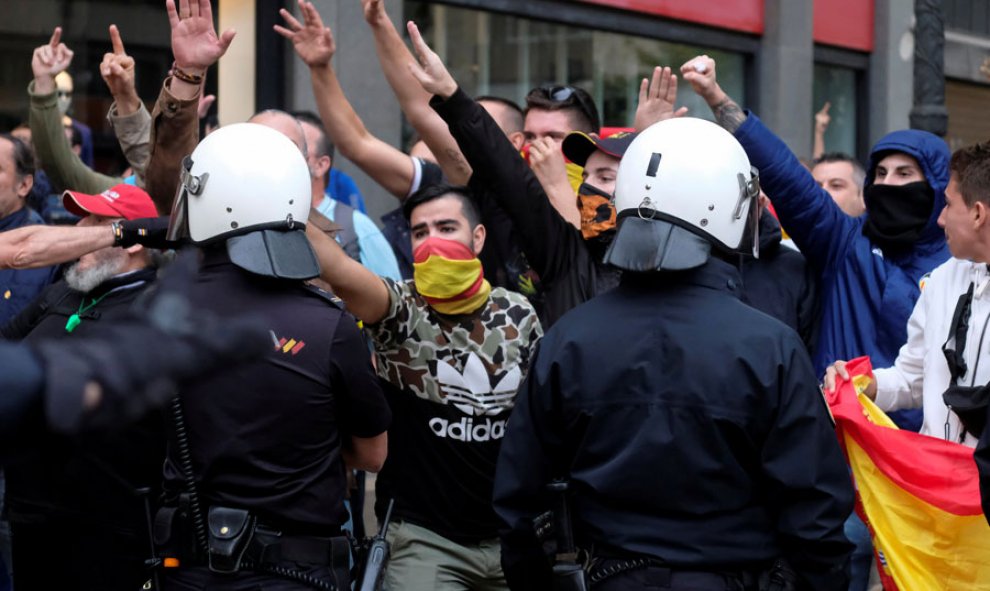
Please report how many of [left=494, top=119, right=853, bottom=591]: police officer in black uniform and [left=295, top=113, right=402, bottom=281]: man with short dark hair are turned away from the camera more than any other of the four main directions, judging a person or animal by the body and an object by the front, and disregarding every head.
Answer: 1

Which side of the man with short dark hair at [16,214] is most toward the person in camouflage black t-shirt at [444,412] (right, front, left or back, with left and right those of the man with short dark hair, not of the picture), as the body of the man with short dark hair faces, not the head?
left

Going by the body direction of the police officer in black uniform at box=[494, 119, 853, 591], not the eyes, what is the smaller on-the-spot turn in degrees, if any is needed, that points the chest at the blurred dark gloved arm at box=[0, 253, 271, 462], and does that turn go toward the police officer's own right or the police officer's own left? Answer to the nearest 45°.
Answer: approximately 135° to the police officer's own left

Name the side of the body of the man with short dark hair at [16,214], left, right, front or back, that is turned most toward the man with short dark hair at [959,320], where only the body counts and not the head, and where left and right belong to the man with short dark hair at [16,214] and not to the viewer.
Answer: left

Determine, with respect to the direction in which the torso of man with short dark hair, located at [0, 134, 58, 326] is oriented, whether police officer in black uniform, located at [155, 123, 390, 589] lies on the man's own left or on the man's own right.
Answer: on the man's own left

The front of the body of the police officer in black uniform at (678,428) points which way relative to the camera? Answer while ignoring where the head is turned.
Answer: away from the camera

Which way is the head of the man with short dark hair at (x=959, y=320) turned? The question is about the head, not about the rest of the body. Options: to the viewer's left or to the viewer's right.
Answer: to the viewer's left

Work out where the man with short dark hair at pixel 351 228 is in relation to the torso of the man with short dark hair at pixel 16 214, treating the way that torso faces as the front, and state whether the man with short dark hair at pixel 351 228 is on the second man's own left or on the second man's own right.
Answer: on the second man's own left

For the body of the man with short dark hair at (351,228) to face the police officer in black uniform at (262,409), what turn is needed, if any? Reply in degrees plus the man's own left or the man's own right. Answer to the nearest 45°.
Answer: approximately 45° to the man's own left
